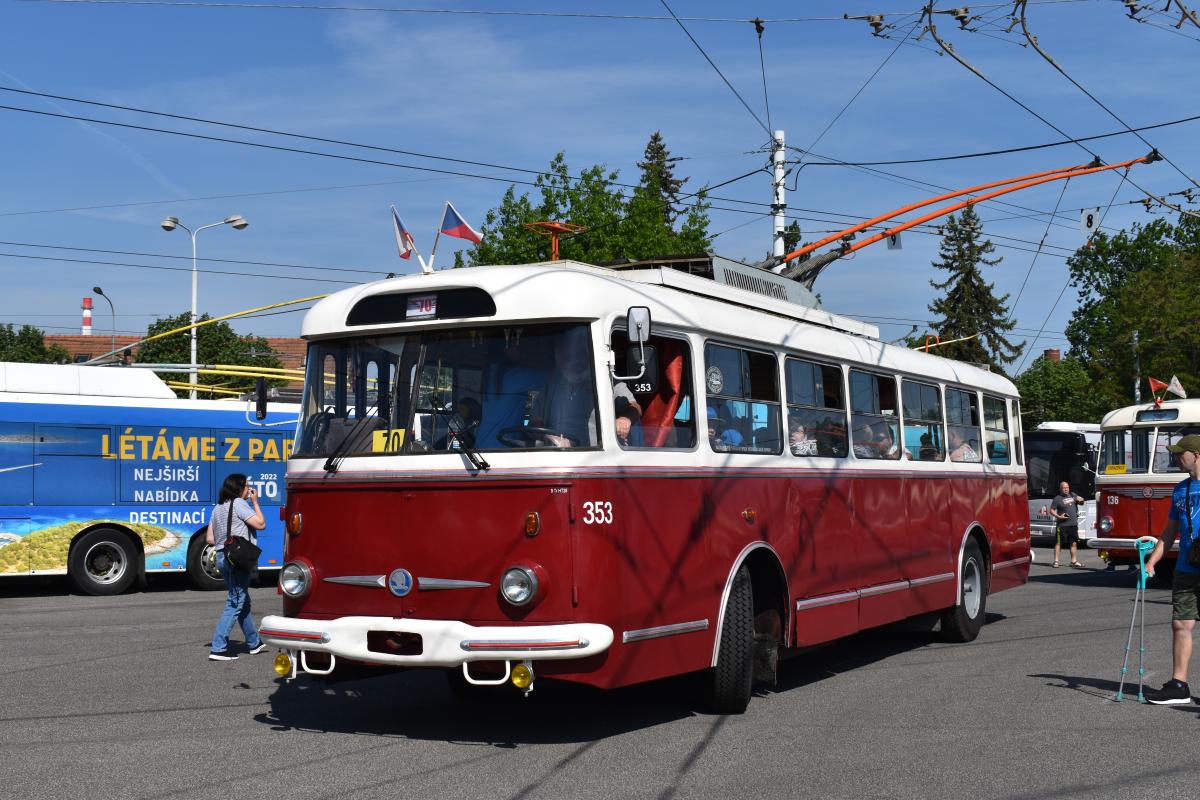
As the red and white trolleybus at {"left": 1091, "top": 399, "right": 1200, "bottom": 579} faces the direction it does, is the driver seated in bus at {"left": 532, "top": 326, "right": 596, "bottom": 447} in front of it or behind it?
in front

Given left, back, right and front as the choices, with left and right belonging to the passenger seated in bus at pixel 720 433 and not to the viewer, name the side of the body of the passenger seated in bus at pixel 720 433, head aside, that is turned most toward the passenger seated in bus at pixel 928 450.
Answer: back

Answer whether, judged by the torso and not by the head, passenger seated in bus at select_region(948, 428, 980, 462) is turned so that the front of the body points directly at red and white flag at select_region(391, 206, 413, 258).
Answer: yes

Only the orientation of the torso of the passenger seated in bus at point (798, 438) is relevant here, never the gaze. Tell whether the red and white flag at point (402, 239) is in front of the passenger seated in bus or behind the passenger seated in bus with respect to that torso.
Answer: in front

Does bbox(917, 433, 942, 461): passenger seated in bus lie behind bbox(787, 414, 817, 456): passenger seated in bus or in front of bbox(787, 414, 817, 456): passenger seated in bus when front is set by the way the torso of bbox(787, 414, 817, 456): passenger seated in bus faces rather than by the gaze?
behind

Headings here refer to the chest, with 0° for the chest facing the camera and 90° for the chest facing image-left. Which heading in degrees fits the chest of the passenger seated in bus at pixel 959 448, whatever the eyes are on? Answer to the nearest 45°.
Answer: approximately 45°

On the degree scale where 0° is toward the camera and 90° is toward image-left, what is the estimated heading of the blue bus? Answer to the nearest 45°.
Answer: approximately 90°

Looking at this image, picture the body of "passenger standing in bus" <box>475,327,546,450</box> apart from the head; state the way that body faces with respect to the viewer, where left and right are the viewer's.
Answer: facing the viewer and to the left of the viewer
